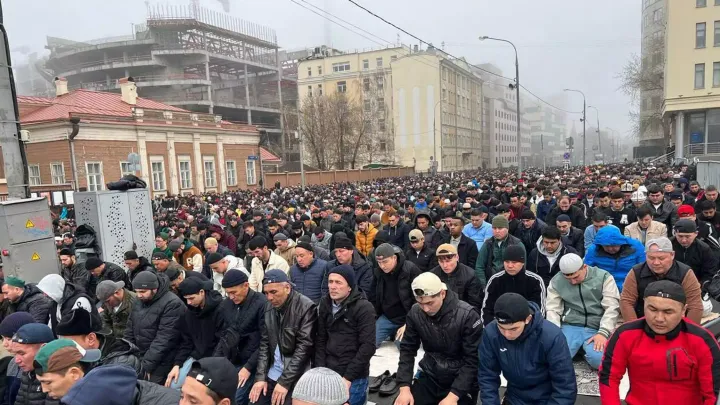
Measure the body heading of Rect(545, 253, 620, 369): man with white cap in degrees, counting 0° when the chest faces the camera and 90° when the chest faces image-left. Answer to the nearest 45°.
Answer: approximately 0°

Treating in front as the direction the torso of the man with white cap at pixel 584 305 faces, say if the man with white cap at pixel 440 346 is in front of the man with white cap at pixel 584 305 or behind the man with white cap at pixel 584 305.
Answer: in front

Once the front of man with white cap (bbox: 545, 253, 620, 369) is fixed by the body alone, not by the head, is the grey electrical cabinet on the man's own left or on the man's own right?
on the man's own right

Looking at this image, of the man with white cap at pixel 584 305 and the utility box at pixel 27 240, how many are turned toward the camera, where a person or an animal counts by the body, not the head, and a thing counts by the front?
2

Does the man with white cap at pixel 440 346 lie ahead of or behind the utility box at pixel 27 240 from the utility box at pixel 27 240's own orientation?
ahead

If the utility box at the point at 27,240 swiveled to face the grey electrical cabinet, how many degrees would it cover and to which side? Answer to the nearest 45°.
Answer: approximately 135° to its left
